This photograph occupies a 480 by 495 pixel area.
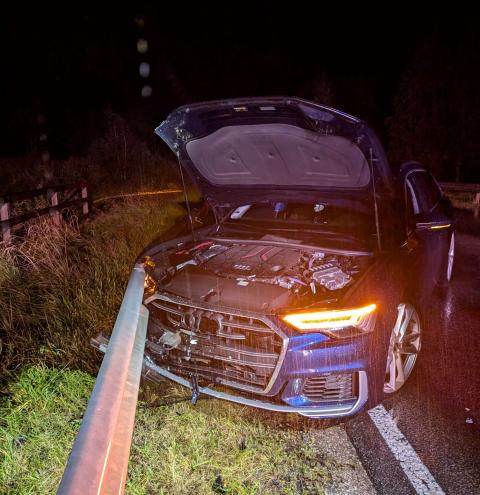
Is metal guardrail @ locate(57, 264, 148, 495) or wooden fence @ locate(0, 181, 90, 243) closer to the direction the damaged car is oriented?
the metal guardrail

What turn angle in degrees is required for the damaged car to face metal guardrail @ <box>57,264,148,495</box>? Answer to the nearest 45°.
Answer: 0° — it already faces it

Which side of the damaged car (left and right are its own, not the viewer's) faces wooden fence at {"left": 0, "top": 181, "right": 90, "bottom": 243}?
right

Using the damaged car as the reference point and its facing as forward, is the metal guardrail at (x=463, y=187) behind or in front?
behind

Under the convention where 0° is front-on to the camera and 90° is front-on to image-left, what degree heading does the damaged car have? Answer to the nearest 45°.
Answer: approximately 45°

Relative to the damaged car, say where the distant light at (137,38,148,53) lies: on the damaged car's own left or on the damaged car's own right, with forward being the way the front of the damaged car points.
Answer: on the damaged car's own right

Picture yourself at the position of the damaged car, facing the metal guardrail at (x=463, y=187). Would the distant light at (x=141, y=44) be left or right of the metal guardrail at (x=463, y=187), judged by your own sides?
left

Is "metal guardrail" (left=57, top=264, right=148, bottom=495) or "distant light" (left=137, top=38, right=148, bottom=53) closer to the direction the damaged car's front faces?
the metal guardrail
